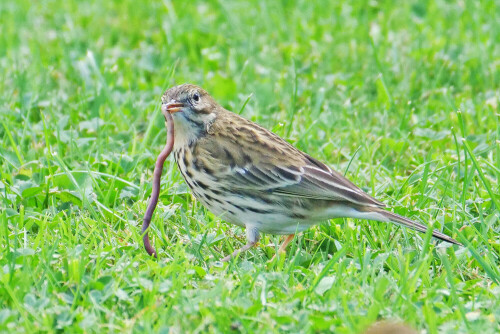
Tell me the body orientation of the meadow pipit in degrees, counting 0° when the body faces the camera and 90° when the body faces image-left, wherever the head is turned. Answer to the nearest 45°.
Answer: approximately 90°
